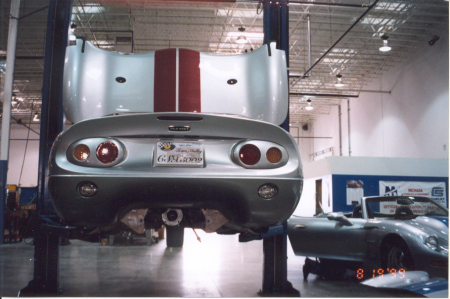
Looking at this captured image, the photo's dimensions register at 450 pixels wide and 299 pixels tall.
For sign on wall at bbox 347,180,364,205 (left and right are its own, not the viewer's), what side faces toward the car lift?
front

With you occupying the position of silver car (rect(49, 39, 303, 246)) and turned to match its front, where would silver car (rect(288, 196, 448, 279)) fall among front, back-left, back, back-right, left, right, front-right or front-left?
front-right

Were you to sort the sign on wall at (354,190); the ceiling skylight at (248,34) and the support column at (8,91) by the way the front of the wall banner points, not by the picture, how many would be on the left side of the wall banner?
0

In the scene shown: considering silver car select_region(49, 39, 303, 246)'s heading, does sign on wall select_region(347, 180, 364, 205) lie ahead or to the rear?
ahead

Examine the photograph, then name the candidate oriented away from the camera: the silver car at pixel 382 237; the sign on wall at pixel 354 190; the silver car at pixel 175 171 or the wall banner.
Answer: the silver car at pixel 175 171

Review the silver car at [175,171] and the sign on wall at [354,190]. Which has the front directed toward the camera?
the sign on wall

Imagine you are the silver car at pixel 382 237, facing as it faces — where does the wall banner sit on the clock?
The wall banner is roughly at 8 o'clock from the silver car.

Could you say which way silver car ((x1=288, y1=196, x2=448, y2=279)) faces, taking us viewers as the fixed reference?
facing the viewer and to the right of the viewer

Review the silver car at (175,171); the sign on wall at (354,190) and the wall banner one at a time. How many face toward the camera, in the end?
2

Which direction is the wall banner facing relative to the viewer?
toward the camera

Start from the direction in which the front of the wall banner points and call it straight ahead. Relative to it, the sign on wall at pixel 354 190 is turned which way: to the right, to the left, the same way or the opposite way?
the same way

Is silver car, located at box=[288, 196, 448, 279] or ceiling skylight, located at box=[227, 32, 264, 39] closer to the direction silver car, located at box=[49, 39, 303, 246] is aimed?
the ceiling skylight

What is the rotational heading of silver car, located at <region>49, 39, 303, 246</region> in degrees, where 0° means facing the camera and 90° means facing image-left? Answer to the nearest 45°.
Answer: approximately 180°

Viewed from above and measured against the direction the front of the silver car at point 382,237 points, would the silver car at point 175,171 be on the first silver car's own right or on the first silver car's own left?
on the first silver car's own right
